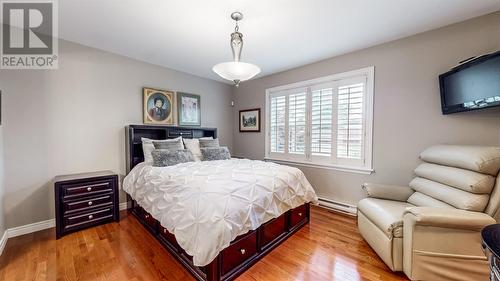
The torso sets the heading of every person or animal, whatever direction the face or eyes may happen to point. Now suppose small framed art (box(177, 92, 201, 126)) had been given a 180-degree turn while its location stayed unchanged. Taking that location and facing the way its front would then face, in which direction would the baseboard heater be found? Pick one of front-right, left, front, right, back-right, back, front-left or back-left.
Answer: back

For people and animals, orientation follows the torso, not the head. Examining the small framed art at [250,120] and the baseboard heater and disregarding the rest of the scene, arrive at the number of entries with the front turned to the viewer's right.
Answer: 0

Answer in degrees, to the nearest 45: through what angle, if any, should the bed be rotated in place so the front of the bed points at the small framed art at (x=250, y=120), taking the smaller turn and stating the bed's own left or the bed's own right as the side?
approximately 135° to the bed's own left

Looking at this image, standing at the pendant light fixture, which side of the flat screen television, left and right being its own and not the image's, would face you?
front

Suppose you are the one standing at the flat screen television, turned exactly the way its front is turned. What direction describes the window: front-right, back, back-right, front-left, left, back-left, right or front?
front-right

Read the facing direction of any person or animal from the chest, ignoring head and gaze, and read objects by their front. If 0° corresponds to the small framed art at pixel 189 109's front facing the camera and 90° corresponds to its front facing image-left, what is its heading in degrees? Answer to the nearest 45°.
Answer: approximately 315°

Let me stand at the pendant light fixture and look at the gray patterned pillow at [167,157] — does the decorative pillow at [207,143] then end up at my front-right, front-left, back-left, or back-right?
front-right

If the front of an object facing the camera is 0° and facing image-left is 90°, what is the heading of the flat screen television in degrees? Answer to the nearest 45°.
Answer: approximately 45°

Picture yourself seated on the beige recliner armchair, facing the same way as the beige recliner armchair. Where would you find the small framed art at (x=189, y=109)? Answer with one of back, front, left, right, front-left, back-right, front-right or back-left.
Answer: front-right

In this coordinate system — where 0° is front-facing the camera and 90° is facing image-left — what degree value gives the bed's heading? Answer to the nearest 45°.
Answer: approximately 315°

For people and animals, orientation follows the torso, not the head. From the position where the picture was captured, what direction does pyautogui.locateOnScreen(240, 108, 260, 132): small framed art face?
facing the viewer and to the left of the viewer

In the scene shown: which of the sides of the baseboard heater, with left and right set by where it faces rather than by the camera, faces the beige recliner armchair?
left

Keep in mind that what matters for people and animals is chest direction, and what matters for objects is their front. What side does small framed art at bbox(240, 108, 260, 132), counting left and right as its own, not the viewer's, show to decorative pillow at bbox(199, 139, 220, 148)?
front

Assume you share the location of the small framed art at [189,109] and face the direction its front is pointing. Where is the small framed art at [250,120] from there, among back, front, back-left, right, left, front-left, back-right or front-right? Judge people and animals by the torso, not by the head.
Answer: front-left

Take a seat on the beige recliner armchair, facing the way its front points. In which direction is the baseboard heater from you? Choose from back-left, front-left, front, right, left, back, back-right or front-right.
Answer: right
